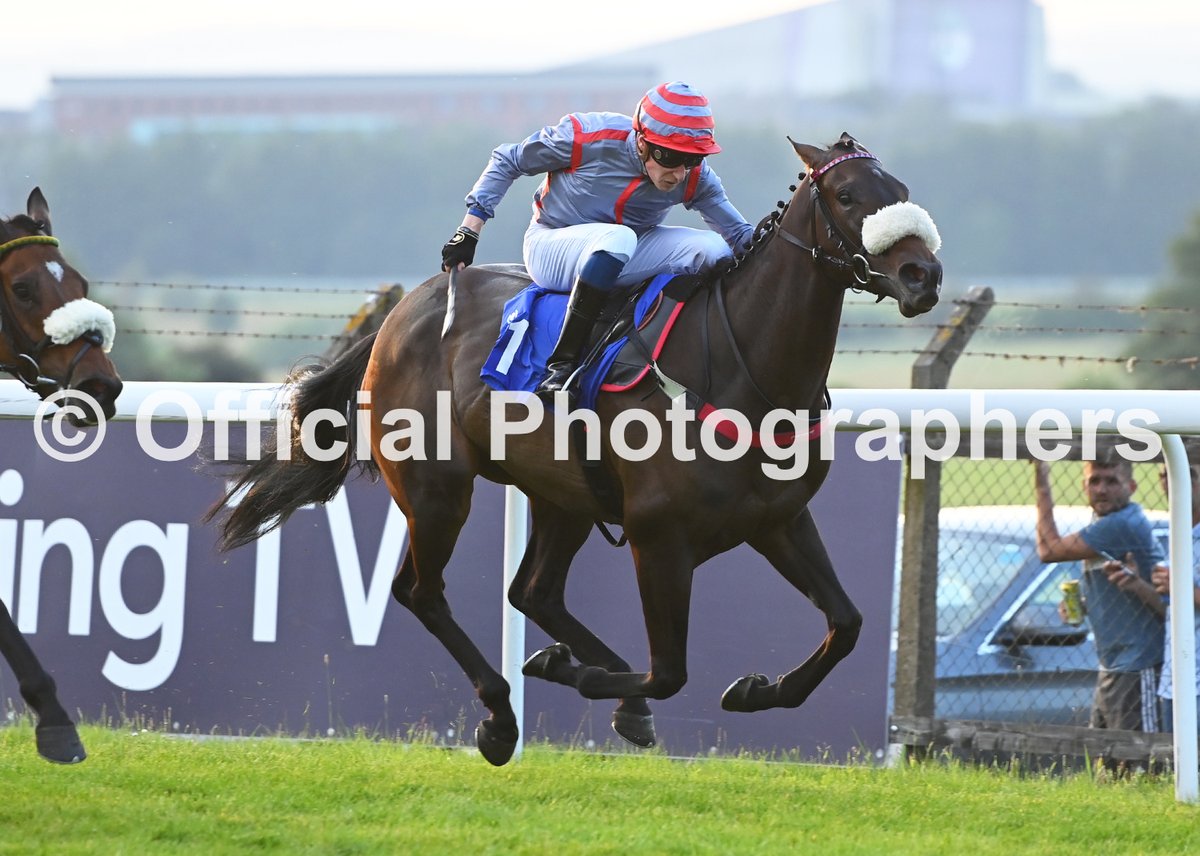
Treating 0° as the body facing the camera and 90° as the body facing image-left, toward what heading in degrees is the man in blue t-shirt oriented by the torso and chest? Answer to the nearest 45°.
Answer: approximately 45°

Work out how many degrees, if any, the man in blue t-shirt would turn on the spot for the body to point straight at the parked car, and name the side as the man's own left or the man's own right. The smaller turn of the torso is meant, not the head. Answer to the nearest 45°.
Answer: approximately 90° to the man's own right

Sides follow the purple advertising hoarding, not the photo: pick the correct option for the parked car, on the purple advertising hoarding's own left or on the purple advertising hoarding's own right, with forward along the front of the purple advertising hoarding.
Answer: on the purple advertising hoarding's own left

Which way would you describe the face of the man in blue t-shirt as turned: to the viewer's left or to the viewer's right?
to the viewer's left

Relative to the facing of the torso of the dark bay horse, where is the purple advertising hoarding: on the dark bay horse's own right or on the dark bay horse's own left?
on the dark bay horse's own left

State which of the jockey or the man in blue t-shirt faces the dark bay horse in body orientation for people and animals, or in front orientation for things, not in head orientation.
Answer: the man in blue t-shirt

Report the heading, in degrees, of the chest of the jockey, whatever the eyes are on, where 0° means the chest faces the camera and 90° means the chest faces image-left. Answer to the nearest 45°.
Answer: approximately 315°
